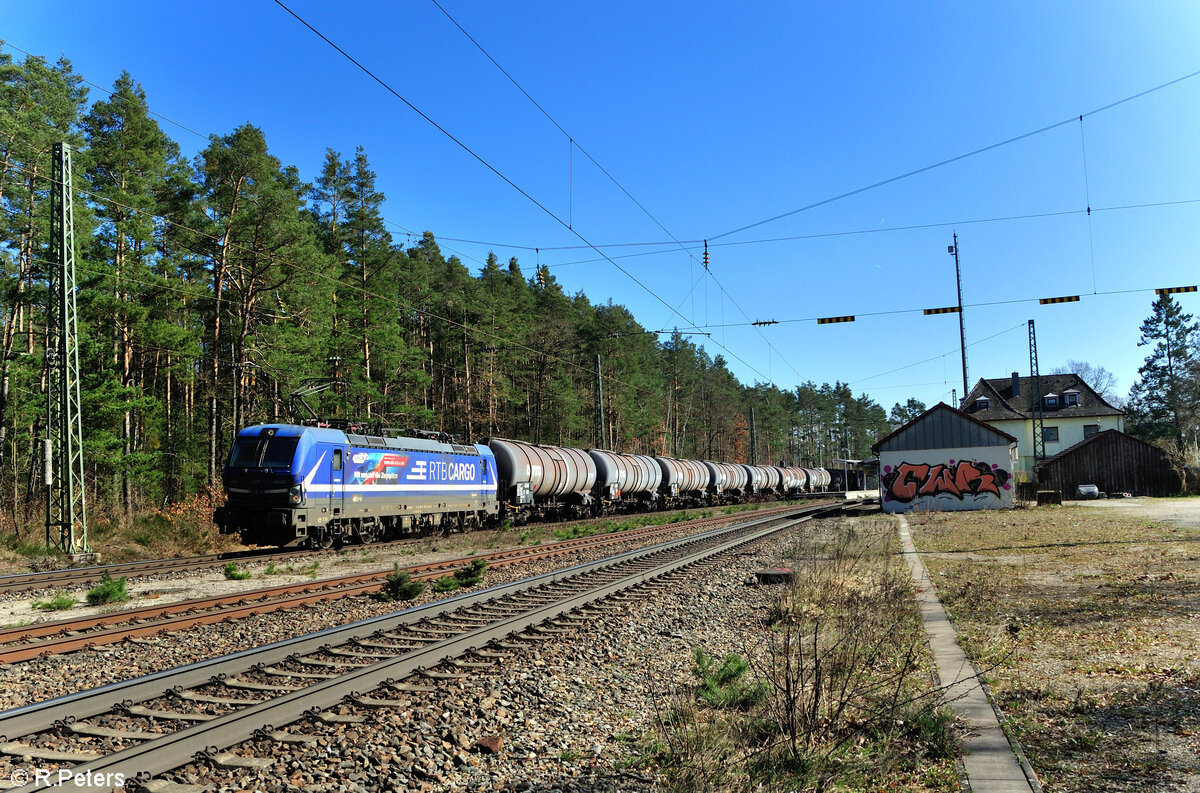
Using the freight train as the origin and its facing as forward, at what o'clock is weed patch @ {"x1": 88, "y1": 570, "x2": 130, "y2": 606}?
The weed patch is roughly at 11 o'clock from the freight train.

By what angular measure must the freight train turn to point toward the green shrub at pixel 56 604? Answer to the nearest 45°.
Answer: approximately 45° to its left

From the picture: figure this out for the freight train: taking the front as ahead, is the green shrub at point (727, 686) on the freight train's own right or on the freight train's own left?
on the freight train's own left

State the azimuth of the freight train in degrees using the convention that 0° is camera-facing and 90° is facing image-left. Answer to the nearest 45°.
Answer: approximately 45°

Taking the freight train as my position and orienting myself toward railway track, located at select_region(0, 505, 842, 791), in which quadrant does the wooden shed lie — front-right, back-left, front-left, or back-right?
back-left

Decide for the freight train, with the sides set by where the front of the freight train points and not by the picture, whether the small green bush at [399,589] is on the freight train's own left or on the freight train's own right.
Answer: on the freight train's own left
